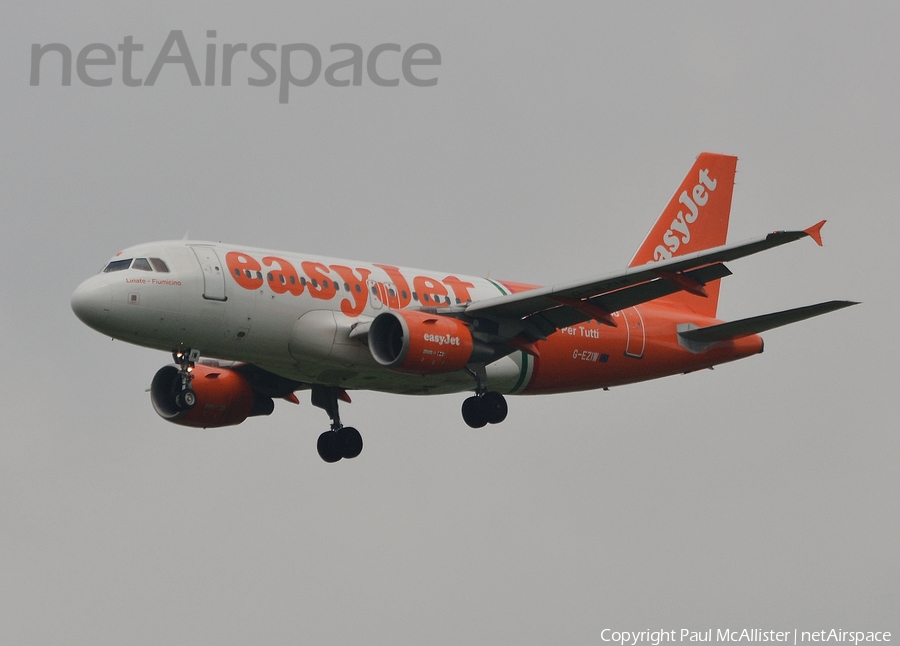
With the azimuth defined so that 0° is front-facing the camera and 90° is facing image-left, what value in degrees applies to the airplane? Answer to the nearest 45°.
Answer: approximately 45°
